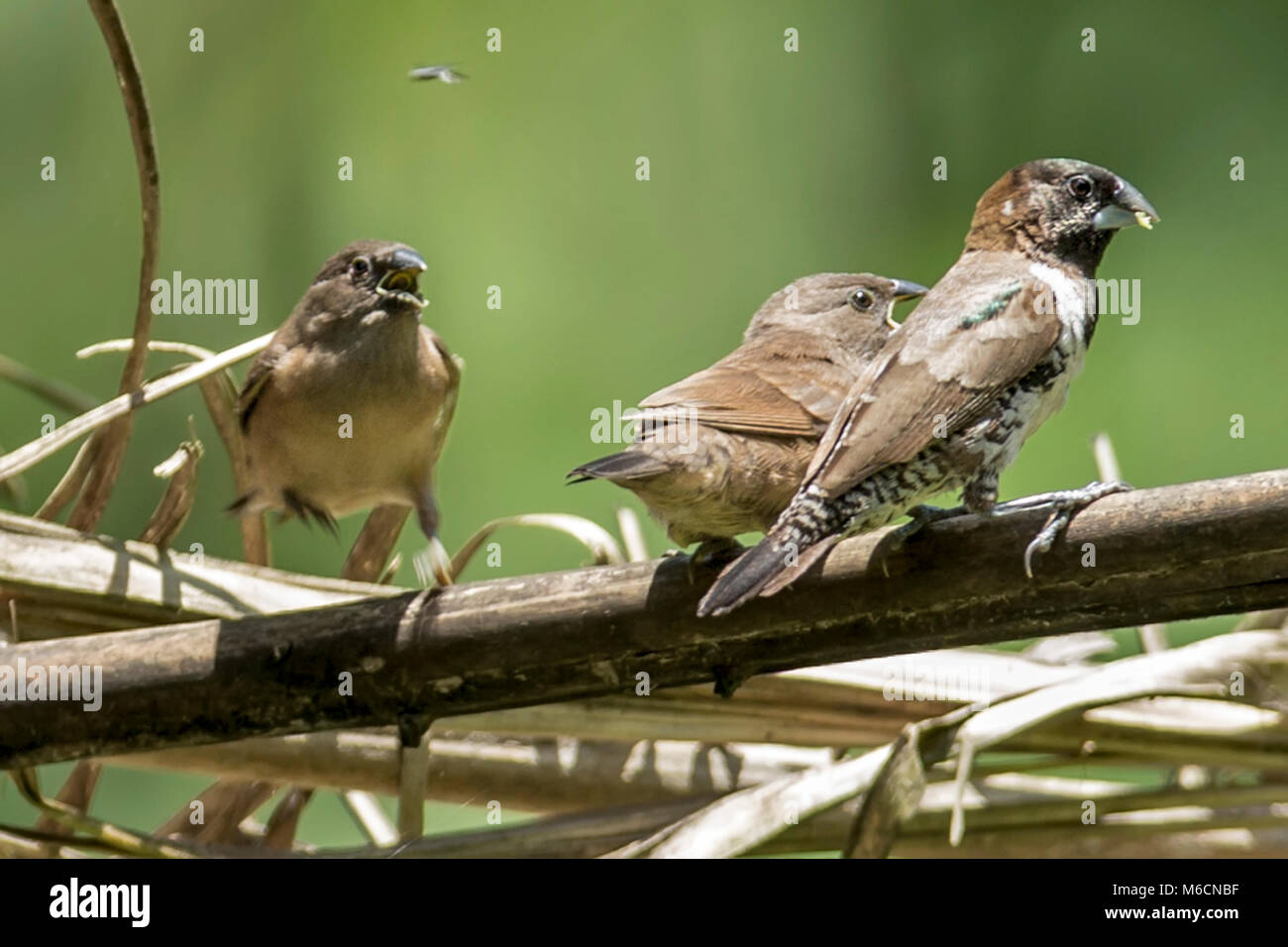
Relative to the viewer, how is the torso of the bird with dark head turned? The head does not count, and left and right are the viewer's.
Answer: facing to the right of the viewer

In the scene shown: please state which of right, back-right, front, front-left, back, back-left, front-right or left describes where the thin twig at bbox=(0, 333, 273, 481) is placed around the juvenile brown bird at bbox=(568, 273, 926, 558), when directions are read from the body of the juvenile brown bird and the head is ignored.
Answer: back

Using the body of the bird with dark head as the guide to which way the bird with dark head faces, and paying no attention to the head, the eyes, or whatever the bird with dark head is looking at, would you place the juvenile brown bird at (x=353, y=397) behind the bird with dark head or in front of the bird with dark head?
behind

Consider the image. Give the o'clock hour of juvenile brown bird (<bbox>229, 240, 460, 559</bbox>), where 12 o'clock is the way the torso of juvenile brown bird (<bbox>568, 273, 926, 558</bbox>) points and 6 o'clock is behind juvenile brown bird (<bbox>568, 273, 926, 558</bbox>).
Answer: juvenile brown bird (<bbox>229, 240, 460, 559</bbox>) is roughly at 7 o'clock from juvenile brown bird (<bbox>568, 273, 926, 558</bbox>).

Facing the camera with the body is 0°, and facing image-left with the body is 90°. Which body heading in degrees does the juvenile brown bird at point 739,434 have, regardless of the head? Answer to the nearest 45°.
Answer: approximately 270°

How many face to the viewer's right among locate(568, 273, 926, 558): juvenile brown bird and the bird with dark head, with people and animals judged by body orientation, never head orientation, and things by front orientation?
2

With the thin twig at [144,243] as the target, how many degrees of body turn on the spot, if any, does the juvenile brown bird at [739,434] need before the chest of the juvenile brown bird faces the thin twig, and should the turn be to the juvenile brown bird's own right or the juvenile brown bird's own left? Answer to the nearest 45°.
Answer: approximately 180°
